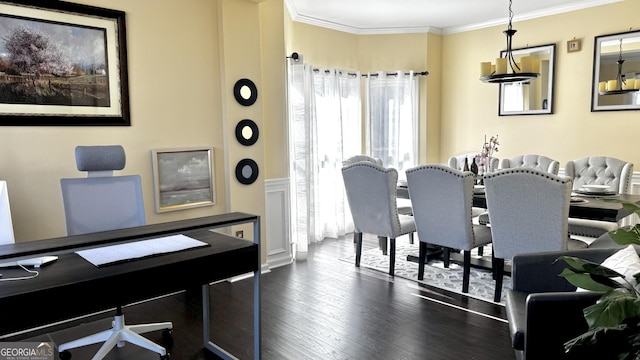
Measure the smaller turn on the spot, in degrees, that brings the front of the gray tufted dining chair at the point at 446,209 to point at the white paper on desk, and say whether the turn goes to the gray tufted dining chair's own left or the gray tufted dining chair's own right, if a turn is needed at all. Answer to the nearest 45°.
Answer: approximately 180°

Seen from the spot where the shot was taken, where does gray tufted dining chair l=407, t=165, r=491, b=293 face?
facing away from the viewer and to the right of the viewer

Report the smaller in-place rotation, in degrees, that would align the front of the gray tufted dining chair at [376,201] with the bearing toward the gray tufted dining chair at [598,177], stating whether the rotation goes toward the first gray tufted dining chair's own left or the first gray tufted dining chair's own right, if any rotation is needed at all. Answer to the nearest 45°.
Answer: approximately 45° to the first gray tufted dining chair's own right

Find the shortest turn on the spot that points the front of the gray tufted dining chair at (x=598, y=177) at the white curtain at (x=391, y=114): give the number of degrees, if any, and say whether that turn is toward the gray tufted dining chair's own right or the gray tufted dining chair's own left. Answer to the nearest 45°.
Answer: approximately 45° to the gray tufted dining chair's own right

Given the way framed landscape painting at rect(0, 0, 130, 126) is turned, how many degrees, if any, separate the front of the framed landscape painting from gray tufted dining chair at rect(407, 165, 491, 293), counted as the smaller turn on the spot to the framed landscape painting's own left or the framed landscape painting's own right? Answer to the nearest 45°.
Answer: approximately 45° to the framed landscape painting's own left

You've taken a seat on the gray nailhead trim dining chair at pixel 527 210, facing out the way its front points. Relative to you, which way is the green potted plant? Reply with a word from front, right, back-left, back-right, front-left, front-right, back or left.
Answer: back-right

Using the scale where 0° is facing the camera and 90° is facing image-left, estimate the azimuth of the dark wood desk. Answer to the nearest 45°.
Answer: approximately 180°

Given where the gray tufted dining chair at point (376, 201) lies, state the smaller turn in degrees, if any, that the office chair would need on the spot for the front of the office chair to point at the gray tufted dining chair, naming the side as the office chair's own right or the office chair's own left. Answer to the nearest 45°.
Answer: approximately 90° to the office chair's own left

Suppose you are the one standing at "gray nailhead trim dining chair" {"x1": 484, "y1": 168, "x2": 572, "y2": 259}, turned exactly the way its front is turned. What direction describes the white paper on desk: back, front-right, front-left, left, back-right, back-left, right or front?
back

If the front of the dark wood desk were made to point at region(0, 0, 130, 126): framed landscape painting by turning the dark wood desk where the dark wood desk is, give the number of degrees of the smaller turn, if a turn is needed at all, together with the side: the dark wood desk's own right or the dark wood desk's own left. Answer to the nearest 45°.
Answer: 0° — it already faces it
